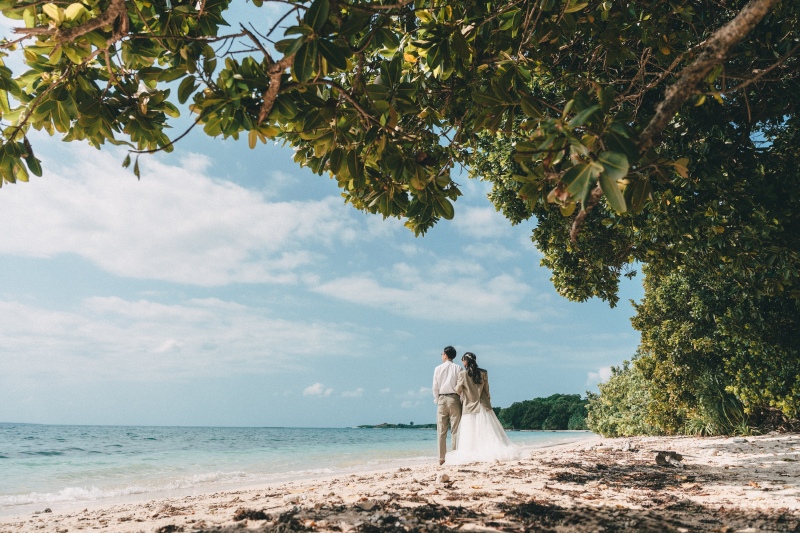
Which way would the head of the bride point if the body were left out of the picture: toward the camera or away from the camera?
away from the camera

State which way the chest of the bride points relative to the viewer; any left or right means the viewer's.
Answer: facing away from the viewer and to the left of the viewer

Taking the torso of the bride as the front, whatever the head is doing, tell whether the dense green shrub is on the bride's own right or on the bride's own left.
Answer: on the bride's own right

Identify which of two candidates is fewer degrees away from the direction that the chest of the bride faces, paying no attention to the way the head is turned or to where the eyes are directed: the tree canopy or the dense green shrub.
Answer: the dense green shrub

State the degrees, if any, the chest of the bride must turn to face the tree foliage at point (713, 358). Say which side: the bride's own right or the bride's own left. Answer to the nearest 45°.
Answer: approximately 90° to the bride's own right
